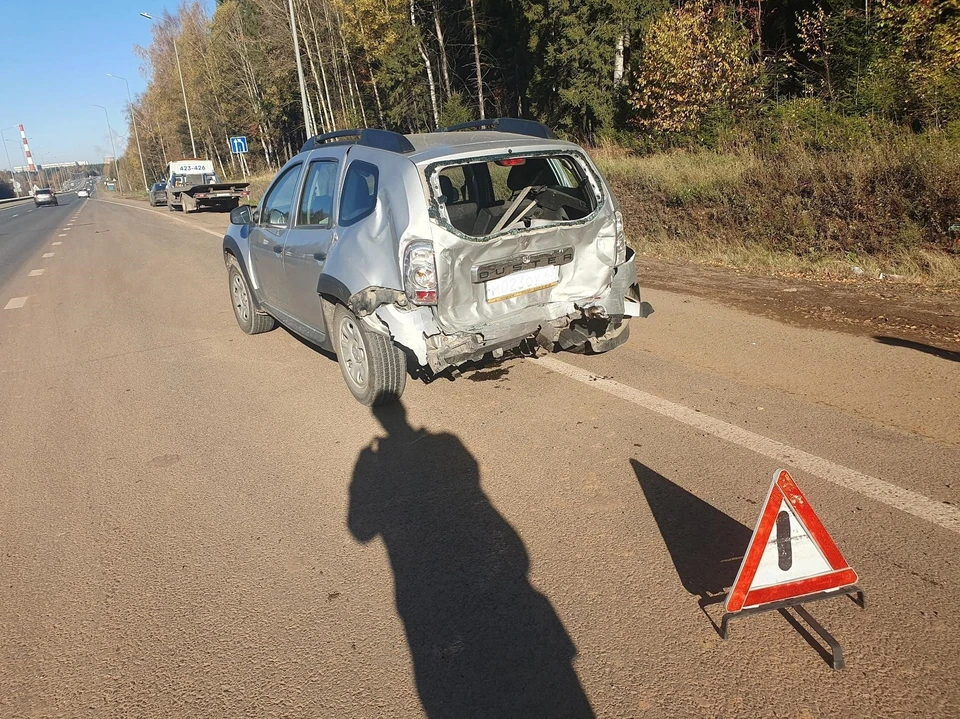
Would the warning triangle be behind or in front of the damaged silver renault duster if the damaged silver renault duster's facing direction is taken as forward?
behind

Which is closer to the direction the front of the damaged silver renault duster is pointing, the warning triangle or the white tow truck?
the white tow truck

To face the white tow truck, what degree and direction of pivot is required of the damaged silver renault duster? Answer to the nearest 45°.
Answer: approximately 45° to its right

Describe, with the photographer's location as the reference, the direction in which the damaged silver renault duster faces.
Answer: facing away from the viewer and to the left of the viewer
